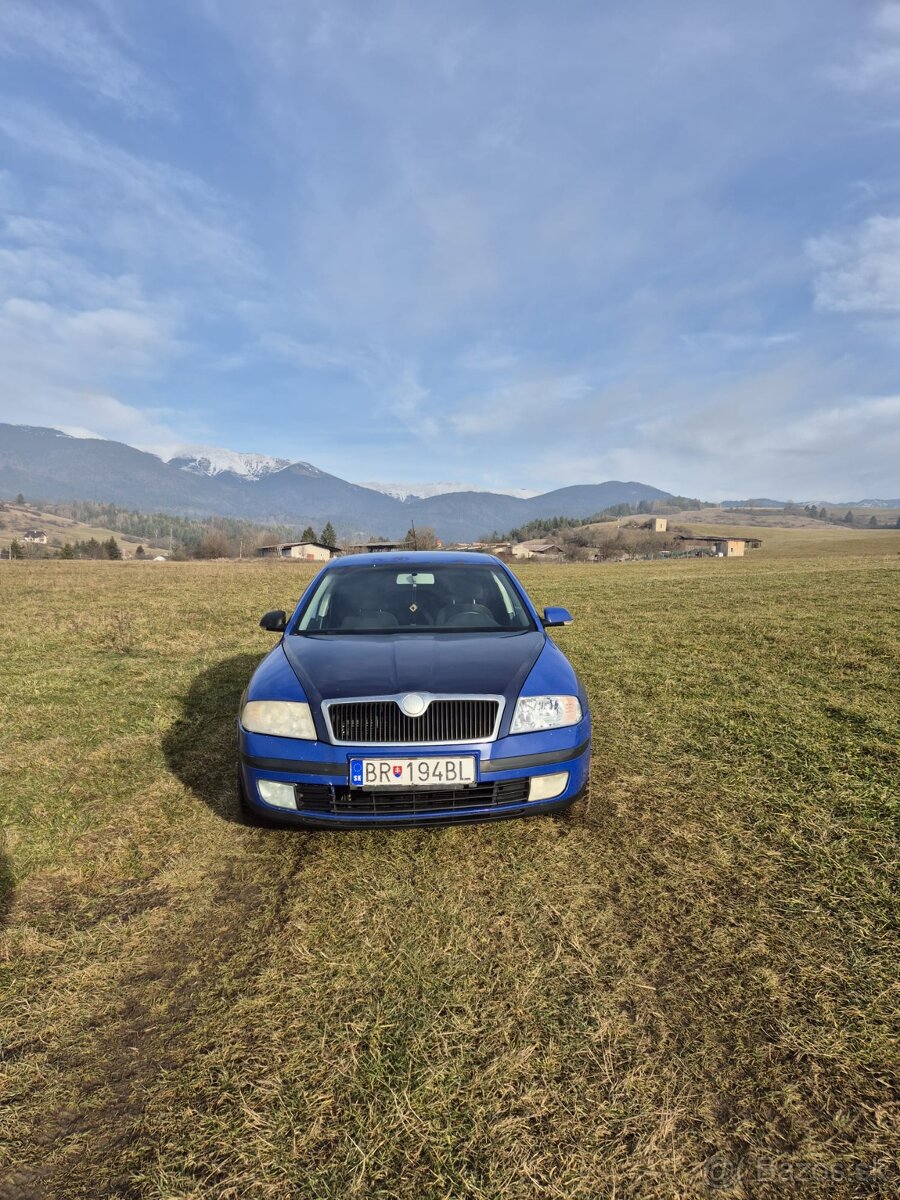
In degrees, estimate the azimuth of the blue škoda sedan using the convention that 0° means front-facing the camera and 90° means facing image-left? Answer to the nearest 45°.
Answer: approximately 0°
